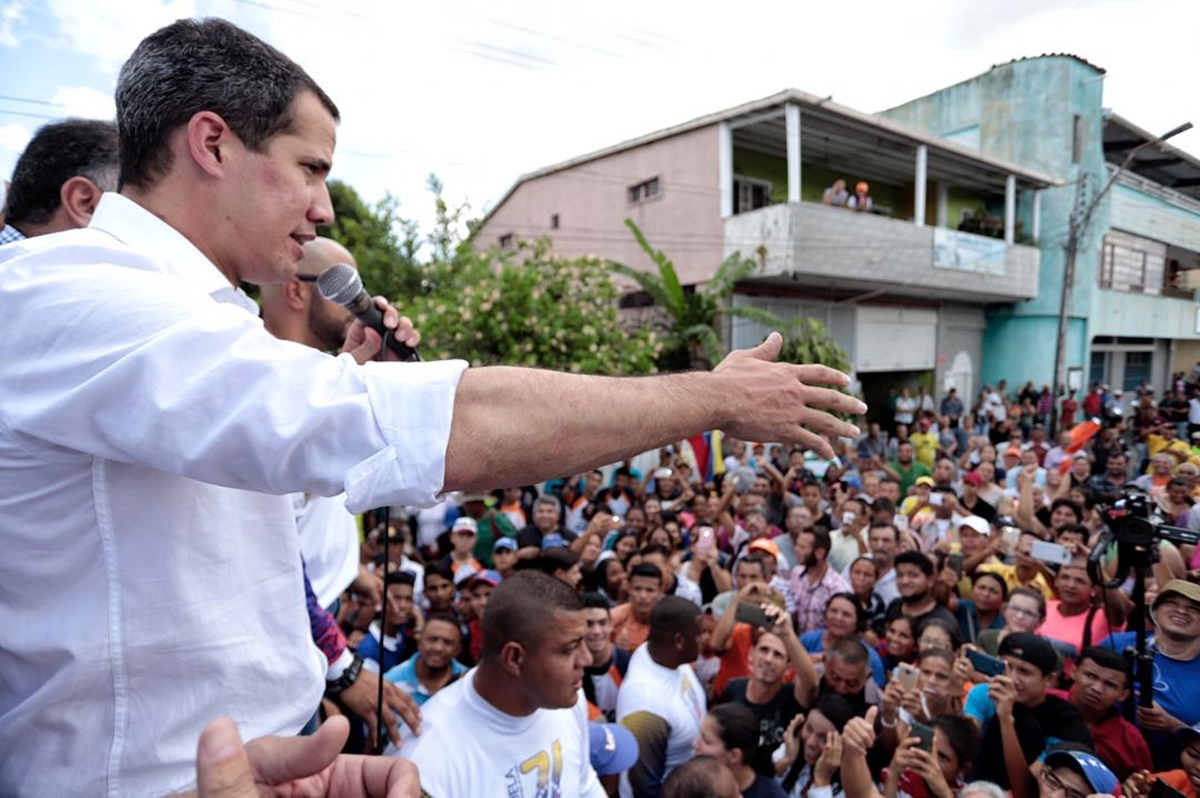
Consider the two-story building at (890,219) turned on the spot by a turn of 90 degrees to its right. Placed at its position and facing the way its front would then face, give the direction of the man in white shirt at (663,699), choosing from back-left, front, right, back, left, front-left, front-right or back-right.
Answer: front-left

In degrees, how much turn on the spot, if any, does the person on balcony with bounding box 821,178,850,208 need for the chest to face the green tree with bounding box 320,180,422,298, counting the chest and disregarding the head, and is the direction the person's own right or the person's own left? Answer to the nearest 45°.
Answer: approximately 45° to the person's own right

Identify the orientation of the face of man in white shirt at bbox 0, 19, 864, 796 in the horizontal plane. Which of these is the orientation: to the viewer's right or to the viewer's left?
to the viewer's right

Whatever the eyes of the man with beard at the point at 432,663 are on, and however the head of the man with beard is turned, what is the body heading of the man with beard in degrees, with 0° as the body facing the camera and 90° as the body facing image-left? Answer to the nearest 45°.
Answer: approximately 0°

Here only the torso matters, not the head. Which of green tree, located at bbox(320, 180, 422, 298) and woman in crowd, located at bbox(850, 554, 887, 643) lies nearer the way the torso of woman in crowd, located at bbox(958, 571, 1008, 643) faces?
the woman in crowd

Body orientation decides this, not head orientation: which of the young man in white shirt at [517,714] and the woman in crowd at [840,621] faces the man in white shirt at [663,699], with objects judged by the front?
the woman in crowd

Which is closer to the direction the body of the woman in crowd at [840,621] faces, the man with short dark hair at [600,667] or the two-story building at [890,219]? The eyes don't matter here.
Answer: the man with short dark hair

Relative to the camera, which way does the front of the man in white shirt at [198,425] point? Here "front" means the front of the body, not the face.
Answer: to the viewer's right
